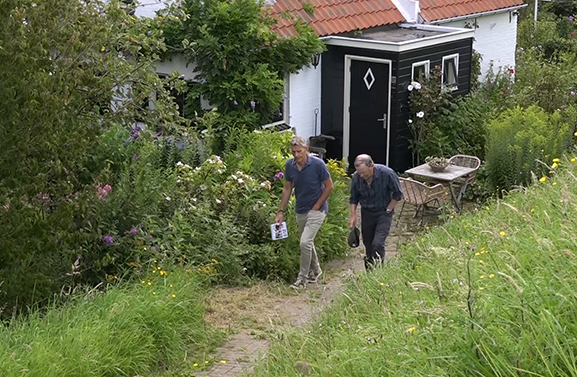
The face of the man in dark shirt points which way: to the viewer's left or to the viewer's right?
to the viewer's left

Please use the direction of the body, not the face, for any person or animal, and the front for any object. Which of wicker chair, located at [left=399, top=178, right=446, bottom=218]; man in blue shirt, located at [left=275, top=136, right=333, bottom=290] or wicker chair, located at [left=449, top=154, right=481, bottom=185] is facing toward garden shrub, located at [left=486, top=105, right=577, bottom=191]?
wicker chair, located at [left=399, top=178, right=446, bottom=218]

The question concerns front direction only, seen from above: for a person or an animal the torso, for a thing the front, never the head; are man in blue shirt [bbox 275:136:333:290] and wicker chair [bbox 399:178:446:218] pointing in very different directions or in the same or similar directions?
very different directions

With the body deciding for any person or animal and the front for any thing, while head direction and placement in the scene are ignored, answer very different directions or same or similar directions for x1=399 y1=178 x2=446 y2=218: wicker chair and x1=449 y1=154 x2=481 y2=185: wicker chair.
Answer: very different directions

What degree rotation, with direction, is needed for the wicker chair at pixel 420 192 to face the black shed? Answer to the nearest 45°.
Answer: approximately 45° to its left

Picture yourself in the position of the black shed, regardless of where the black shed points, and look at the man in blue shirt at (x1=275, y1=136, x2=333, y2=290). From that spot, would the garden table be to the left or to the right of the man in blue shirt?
left

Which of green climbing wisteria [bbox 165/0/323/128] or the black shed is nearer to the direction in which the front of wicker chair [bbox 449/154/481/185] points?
the green climbing wisteria

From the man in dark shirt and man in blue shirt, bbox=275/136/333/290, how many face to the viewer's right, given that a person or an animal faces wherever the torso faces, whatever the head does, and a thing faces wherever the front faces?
0

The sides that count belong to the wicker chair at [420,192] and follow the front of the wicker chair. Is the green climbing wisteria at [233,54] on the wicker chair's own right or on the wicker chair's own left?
on the wicker chair's own left

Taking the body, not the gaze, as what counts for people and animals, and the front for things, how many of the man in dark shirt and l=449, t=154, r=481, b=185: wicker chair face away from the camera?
0

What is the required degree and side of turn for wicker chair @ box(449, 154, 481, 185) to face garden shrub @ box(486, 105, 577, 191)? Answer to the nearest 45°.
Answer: approximately 135° to its left

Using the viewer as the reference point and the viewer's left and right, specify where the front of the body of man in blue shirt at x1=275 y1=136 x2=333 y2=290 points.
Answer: facing the viewer and to the left of the viewer

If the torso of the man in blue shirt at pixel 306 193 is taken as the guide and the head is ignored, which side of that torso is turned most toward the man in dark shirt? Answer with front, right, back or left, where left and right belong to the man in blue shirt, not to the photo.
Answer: left
